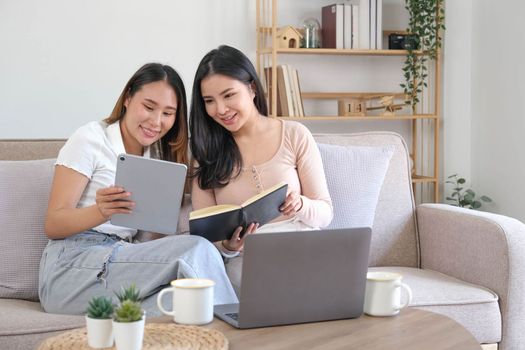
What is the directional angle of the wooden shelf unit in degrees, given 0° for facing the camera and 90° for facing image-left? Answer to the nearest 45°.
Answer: approximately 0°

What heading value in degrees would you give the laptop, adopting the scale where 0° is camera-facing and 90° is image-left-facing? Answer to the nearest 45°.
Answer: approximately 135°

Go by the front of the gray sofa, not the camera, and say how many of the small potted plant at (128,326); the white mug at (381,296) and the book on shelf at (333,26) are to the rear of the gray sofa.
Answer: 1

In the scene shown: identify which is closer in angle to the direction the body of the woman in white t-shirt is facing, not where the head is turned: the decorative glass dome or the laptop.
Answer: the laptop

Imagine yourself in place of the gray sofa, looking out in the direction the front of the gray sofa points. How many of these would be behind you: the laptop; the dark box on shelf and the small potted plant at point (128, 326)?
1

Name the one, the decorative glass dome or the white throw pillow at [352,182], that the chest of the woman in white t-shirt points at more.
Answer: the white throw pillow

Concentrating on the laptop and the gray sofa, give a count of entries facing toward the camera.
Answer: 1

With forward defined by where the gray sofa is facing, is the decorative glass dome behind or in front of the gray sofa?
behind

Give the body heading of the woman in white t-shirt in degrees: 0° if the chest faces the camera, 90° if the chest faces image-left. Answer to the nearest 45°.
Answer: approximately 315°

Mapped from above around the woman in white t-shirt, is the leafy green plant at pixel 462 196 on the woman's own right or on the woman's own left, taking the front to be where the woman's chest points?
on the woman's own left

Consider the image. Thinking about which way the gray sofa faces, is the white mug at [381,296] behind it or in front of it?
in front

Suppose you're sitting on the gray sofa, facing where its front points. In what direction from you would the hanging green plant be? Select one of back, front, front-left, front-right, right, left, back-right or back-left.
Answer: back

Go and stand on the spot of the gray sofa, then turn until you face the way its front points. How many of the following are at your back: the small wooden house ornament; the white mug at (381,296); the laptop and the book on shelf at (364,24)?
2

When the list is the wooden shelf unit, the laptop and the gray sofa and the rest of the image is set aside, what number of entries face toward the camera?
2
